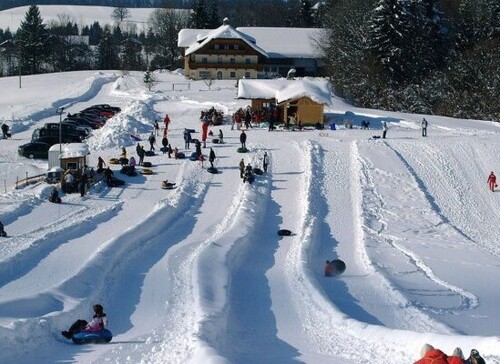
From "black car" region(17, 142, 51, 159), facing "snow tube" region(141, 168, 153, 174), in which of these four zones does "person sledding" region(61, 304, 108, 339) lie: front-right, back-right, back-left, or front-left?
front-right

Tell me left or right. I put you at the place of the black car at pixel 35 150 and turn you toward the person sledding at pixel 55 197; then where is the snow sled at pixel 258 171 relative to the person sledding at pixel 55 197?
left

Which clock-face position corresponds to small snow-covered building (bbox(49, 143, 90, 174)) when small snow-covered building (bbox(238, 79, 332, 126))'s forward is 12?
small snow-covered building (bbox(49, 143, 90, 174)) is roughly at 1 o'clock from small snow-covered building (bbox(238, 79, 332, 126)).

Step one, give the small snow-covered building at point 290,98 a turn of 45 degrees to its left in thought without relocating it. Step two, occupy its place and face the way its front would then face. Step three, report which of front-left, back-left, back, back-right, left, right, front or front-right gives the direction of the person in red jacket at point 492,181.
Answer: front

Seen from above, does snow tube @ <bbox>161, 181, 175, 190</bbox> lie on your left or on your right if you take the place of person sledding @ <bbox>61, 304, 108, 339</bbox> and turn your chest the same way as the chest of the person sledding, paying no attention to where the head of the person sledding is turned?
on your right

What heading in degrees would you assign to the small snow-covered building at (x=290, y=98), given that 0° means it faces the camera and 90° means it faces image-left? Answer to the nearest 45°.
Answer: approximately 0°

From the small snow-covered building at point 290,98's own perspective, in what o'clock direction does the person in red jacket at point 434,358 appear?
The person in red jacket is roughly at 12 o'clock from the small snow-covered building.

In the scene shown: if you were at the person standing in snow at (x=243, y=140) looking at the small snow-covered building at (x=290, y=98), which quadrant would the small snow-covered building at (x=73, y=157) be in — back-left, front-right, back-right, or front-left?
back-left

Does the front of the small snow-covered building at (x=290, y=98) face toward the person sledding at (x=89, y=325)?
yes

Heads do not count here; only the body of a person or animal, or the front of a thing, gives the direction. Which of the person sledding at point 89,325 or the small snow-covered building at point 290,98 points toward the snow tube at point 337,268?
the small snow-covered building

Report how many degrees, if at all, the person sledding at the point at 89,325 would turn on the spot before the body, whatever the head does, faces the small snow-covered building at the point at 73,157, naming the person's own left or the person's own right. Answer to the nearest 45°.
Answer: approximately 90° to the person's own right

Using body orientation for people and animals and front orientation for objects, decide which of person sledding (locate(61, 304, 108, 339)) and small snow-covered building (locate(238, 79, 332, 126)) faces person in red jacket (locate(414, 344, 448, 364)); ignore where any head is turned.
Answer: the small snow-covered building

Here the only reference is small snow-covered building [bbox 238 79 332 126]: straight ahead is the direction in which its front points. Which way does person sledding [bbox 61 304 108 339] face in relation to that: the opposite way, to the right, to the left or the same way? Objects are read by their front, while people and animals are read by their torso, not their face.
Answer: to the right

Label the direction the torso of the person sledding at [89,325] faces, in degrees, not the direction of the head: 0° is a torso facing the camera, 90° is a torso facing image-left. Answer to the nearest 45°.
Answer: approximately 90°

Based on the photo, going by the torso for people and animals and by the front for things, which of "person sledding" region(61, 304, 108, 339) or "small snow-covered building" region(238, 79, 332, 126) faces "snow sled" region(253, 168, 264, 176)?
the small snow-covered building

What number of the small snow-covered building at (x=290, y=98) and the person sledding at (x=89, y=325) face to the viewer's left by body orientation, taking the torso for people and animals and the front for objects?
1

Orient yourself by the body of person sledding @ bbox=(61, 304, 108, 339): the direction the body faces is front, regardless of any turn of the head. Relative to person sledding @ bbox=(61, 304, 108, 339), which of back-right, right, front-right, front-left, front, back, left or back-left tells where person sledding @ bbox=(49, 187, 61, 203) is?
right
